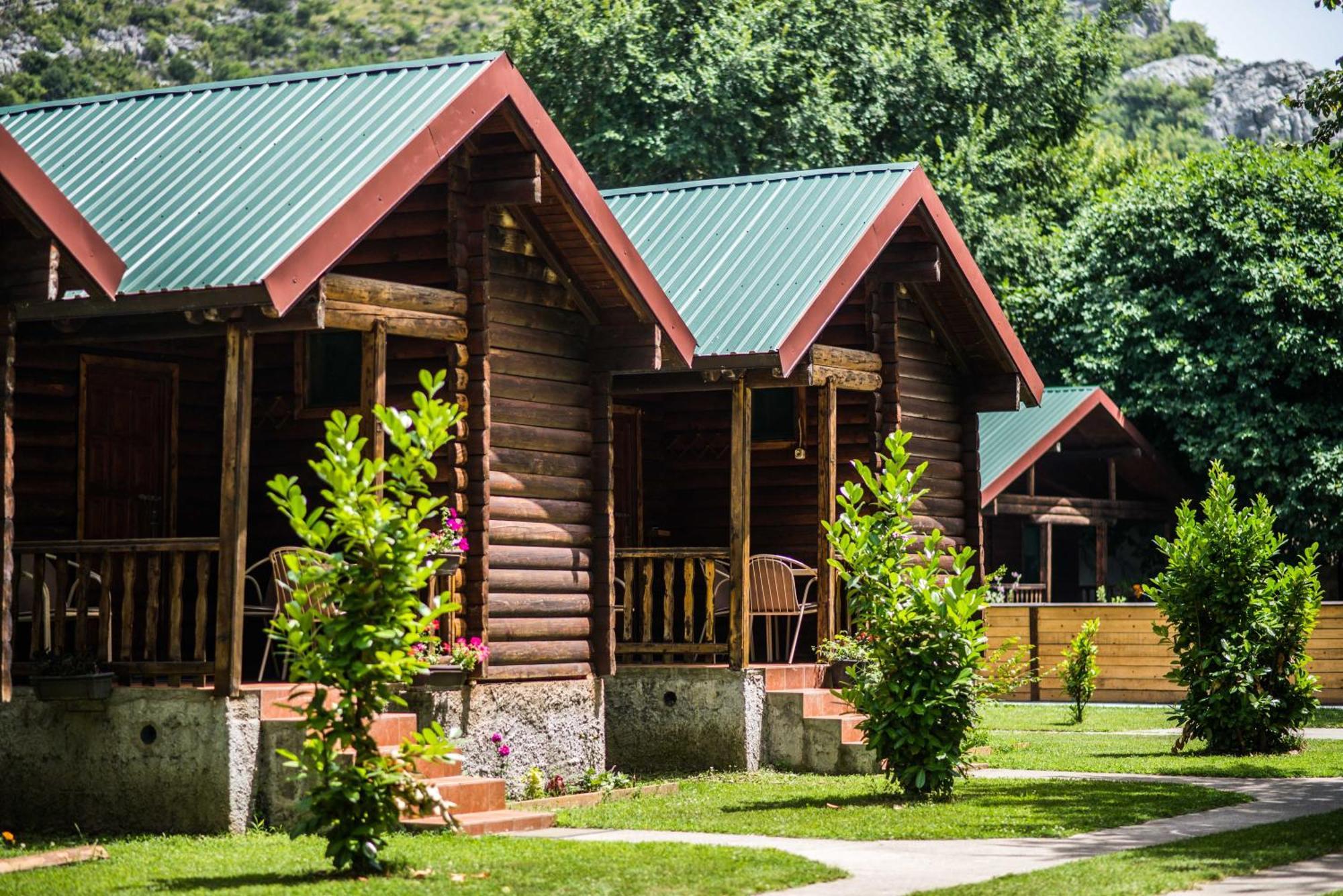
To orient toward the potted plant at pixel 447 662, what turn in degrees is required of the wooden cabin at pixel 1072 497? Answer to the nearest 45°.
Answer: approximately 45° to its right

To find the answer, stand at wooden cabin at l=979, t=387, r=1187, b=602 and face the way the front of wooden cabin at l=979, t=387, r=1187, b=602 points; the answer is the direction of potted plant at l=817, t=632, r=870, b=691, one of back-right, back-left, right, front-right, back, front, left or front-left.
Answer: front-right

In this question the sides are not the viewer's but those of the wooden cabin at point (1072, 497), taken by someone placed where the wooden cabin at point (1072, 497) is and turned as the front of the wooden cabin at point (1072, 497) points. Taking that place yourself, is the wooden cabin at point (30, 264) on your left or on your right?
on your right

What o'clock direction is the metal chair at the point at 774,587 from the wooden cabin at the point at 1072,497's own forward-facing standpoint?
The metal chair is roughly at 2 o'clock from the wooden cabin.

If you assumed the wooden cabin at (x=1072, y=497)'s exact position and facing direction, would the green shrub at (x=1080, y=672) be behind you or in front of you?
in front

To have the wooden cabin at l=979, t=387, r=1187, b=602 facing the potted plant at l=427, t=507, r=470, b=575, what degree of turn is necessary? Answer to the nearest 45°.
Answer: approximately 45° to its right
